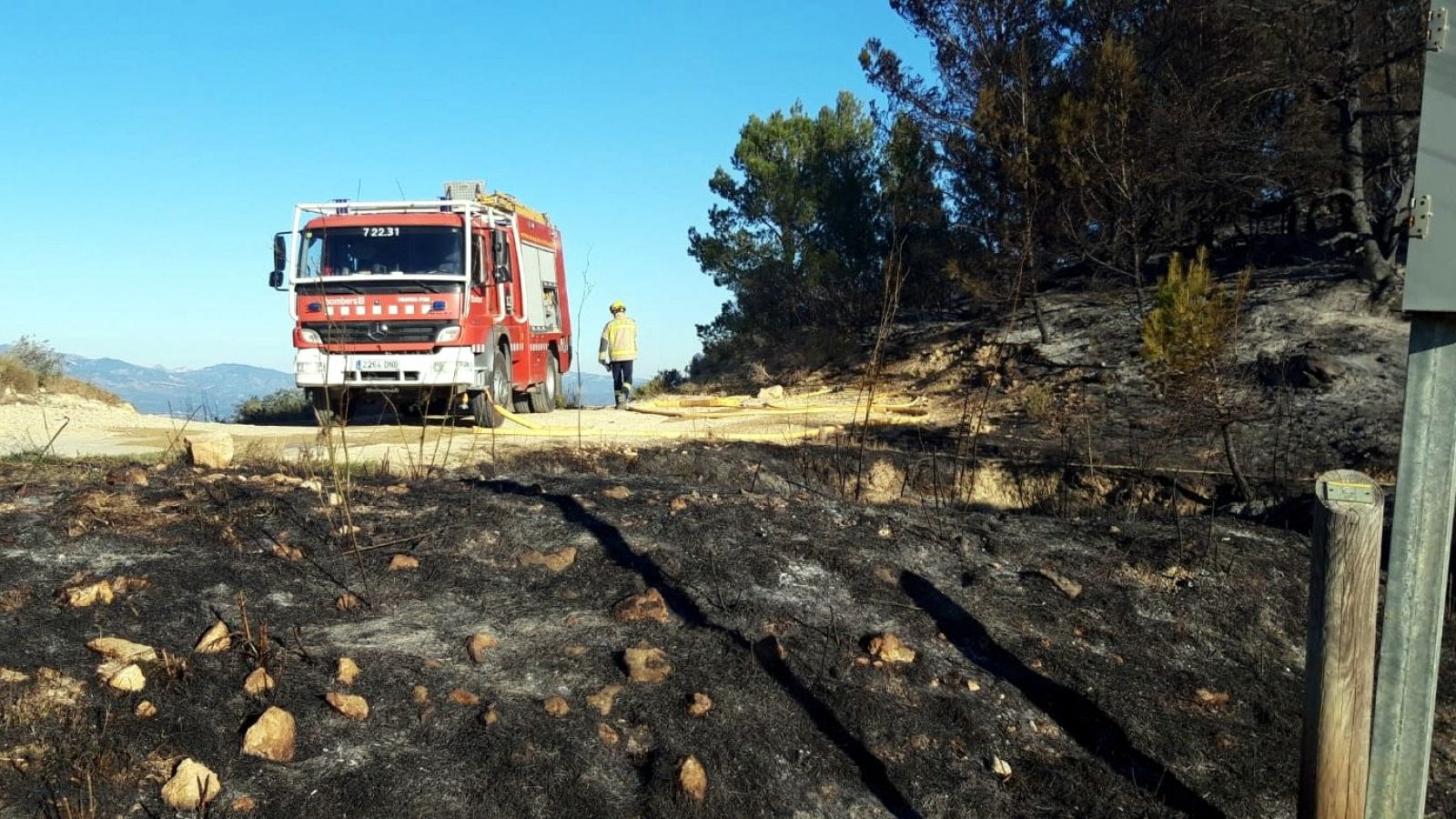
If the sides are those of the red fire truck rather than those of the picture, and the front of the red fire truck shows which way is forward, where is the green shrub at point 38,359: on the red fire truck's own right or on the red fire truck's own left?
on the red fire truck's own right

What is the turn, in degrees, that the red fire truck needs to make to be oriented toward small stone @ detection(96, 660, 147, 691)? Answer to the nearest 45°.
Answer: approximately 45° to its left

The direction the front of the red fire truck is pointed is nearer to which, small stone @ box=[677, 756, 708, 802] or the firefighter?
the small stone

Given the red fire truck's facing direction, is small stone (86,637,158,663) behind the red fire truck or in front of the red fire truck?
in front

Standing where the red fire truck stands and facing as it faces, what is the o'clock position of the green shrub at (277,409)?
The green shrub is roughly at 4 o'clock from the red fire truck.

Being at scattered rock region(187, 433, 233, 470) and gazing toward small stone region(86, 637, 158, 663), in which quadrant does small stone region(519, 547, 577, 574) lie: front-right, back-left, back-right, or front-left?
front-left

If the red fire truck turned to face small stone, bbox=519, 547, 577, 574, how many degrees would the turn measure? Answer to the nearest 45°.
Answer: approximately 45° to its left

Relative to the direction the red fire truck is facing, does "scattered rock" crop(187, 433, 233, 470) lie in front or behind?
in front

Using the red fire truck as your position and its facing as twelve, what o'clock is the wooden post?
The wooden post is roughly at 10 o'clock from the red fire truck.

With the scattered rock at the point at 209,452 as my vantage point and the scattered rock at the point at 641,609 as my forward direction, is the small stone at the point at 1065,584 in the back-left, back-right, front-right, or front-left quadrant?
front-left

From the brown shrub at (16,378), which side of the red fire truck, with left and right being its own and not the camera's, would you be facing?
right

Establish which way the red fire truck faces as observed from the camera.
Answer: facing the viewer and to the left of the viewer

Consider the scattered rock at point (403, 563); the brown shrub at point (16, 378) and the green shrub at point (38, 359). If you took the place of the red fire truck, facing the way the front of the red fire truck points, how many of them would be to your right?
2

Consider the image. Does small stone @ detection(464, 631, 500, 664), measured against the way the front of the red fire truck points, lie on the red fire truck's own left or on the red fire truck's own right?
on the red fire truck's own left

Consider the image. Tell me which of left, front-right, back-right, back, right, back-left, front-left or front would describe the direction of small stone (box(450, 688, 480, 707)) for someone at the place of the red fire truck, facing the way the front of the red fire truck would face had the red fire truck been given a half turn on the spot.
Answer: back-right

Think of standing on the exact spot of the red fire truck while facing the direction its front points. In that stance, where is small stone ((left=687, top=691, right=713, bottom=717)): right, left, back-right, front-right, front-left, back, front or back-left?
front-left
